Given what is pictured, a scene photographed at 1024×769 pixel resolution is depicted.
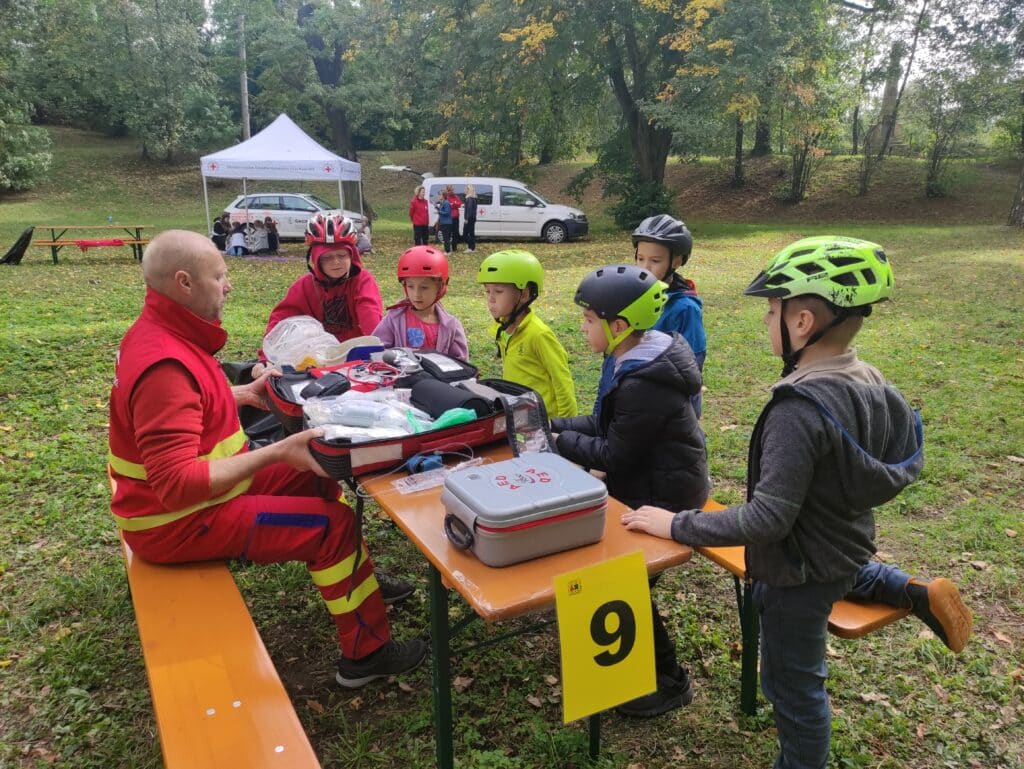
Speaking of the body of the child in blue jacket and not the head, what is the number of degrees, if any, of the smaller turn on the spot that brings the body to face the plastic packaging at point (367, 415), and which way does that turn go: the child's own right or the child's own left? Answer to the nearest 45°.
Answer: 0° — they already face it

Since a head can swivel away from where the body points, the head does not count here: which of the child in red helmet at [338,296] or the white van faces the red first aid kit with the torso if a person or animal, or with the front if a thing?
the child in red helmet

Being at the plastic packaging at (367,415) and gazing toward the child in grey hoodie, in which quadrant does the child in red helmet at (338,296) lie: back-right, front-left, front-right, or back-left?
back-left

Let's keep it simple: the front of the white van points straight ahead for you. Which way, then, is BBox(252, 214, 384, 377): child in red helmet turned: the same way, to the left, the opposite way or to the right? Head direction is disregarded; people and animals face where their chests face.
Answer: to the right

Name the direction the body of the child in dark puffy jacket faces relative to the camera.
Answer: to the viewer's left

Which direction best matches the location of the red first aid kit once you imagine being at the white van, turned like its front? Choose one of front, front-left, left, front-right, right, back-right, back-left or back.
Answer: right

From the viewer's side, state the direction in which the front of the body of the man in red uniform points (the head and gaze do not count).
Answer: to the viewer's right

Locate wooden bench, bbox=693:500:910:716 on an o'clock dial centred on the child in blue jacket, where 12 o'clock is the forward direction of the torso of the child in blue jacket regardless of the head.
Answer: The wooden bench is roughly at 10 o'clock from the child in blue jacket.

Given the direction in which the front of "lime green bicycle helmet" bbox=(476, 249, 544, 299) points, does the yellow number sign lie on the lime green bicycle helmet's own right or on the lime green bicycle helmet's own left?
on the lime green bicycle helmet's own left

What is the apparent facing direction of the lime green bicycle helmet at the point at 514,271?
to the viewer's left

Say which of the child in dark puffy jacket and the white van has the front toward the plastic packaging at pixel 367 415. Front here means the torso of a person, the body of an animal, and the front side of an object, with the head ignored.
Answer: the child in dark puffy jacket

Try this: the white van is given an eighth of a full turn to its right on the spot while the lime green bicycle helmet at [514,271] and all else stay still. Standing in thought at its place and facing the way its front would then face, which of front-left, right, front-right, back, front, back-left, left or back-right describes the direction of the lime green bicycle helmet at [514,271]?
front-right

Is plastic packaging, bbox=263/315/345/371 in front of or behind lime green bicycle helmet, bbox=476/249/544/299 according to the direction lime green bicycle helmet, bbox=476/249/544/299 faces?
in front

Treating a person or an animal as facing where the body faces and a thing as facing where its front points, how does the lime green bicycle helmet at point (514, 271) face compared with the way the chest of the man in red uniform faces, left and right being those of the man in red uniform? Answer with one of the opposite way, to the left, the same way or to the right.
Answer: the opposite way

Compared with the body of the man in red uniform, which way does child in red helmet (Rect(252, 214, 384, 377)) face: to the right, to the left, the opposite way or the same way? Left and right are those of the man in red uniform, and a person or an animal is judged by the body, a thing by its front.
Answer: to the right

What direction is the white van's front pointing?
to the viewer's right
